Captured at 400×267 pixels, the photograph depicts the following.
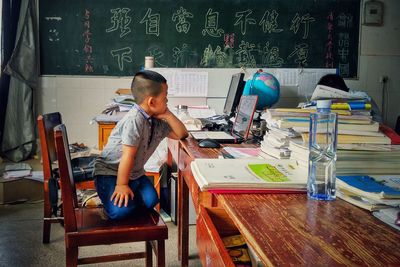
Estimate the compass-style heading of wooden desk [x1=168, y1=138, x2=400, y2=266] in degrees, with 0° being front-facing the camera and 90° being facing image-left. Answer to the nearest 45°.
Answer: approximately 90°

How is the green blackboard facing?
toward the camera

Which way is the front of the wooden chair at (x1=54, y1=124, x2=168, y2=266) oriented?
to the viewer's right

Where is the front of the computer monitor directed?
to the viewer's left

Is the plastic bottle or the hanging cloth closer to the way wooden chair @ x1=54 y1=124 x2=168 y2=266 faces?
the plastic bottle

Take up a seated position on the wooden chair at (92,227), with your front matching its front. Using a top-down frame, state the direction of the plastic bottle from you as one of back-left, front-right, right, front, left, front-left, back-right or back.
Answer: front-right

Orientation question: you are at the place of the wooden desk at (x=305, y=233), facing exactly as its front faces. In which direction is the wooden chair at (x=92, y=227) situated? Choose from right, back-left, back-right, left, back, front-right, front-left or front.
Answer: front-right

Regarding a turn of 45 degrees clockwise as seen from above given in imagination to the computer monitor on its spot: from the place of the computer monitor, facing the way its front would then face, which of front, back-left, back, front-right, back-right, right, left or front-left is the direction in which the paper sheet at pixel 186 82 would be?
front

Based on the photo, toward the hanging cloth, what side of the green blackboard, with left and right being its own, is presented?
right

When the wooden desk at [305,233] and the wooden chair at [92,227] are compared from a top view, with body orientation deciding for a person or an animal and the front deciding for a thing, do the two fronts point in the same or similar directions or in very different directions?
very different directions

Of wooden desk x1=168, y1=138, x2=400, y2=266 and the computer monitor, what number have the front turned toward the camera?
0

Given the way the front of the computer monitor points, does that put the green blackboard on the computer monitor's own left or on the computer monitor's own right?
on the computer monitor's own right

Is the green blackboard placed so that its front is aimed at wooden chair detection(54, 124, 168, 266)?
yes

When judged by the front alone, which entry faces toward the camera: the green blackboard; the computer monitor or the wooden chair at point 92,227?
the green blackboard

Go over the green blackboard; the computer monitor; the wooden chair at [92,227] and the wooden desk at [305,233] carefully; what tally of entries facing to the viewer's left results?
2

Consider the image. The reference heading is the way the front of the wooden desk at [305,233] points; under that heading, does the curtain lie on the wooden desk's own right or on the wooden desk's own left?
on the wooden desk's own right

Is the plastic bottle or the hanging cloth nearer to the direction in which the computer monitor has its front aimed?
the hanging cloth
